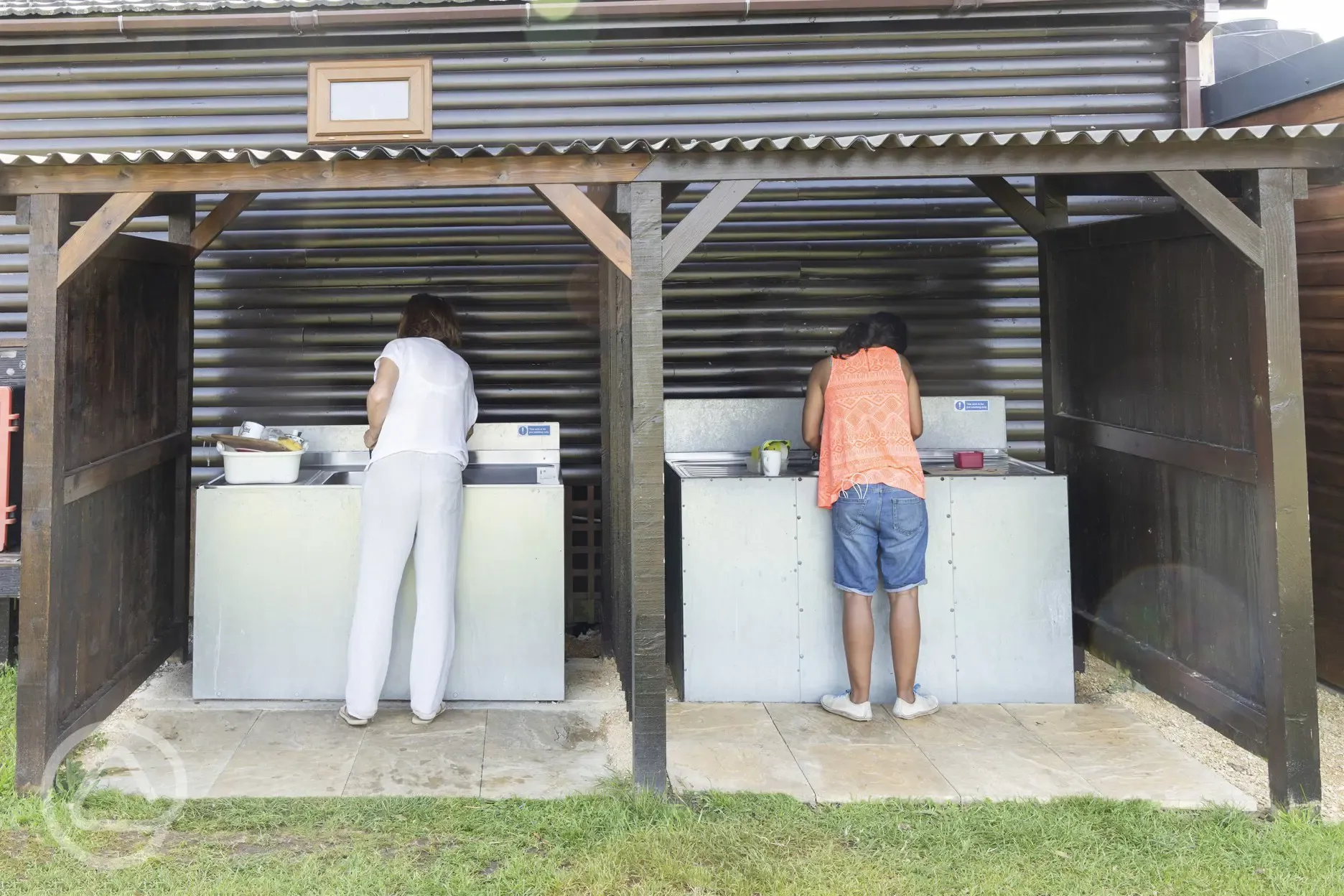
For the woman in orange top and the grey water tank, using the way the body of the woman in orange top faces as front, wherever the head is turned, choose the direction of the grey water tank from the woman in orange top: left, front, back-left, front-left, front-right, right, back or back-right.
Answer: front-right

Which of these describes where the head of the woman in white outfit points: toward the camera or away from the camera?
away from the camera

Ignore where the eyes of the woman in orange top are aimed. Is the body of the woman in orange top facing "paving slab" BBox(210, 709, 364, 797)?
no

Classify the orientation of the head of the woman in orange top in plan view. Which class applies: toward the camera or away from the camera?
away from the camera

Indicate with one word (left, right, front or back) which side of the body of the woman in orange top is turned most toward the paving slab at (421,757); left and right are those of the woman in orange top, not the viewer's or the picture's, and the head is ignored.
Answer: left

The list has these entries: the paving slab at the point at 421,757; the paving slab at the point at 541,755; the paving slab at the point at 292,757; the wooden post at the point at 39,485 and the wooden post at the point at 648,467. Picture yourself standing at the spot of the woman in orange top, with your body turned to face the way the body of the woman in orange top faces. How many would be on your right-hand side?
0

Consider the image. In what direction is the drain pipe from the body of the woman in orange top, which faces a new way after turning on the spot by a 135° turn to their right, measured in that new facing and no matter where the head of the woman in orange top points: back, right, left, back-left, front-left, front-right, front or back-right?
left

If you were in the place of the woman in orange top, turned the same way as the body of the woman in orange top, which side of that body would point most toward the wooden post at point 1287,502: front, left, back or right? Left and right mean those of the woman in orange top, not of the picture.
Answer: right

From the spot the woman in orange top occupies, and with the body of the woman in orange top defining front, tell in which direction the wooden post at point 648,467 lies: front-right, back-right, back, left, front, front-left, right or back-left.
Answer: back-left

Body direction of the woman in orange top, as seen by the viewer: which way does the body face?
away from the camera

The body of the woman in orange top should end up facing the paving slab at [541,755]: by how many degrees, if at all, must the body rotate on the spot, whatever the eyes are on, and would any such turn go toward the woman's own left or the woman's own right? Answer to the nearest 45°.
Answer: approximately 90° to the woman's own left

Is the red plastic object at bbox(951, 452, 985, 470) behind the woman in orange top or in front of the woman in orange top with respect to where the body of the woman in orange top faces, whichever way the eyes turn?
in front

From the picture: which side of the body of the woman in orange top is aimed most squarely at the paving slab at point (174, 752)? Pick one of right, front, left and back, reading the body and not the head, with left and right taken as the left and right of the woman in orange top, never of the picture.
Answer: left

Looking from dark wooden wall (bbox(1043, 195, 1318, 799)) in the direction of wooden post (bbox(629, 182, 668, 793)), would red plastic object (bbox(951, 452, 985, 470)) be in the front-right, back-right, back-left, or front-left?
front-right

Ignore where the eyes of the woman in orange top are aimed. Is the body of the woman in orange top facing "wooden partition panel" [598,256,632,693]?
no

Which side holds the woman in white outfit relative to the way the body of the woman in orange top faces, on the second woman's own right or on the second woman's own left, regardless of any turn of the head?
on the second woman's own left
